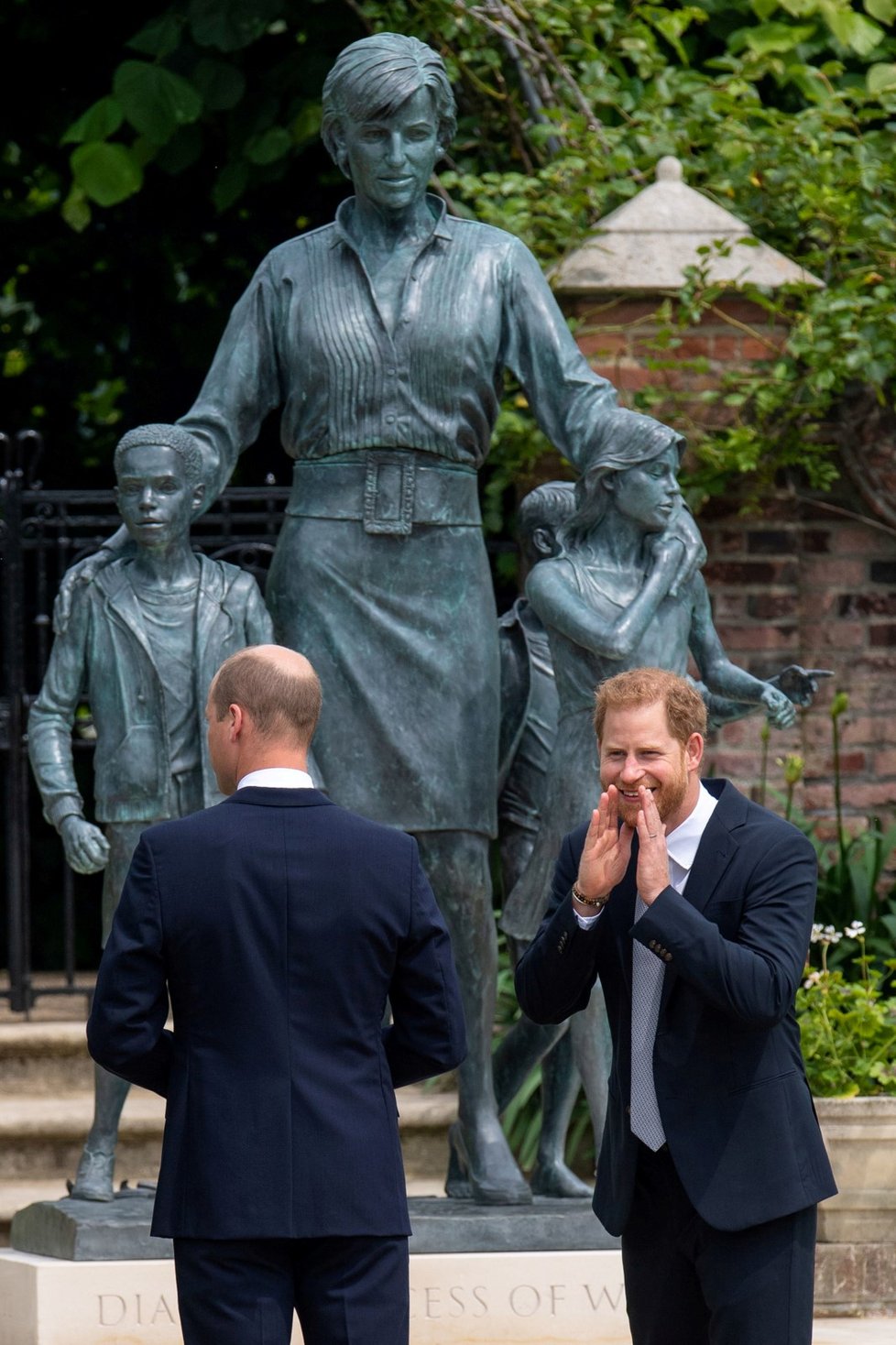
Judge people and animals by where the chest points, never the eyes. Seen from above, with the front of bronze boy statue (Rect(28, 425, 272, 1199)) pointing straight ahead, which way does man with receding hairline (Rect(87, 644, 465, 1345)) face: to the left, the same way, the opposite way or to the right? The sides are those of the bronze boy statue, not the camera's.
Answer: the opposite way

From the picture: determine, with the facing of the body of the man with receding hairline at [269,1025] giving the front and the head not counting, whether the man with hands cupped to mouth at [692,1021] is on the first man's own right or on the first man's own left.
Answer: on the first man's own right

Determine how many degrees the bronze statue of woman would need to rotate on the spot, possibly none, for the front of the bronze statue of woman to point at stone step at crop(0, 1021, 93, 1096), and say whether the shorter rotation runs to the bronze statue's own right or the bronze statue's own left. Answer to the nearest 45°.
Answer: approximately 135° to the bronze statue's own right

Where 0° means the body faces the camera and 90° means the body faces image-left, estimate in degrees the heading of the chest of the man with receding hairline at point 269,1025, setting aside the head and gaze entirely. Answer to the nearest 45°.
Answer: approximately 180°

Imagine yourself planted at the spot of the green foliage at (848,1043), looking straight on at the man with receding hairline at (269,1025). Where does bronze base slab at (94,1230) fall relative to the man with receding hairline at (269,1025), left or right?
right

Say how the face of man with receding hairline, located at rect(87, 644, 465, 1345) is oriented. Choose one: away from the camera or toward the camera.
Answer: away from the camera

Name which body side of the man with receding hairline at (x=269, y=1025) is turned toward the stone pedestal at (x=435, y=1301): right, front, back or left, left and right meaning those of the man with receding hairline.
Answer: front

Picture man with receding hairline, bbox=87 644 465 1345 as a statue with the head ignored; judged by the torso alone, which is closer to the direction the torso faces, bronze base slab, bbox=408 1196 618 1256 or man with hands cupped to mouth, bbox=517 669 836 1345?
the bronze base slab

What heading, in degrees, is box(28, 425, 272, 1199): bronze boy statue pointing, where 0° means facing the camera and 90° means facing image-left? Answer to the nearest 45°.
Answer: approximately 0°

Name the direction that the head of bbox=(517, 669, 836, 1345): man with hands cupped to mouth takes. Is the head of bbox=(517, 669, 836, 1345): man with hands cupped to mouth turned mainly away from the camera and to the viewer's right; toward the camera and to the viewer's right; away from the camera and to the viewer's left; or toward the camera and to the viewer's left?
toward the camera and to the viewer's left

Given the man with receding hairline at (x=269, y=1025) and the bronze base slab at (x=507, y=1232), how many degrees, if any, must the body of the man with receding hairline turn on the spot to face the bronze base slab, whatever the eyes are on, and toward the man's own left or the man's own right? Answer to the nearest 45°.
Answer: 0° — they already face it

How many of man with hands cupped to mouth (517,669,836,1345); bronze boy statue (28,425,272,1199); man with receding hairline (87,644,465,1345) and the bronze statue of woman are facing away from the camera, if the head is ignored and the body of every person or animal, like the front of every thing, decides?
1

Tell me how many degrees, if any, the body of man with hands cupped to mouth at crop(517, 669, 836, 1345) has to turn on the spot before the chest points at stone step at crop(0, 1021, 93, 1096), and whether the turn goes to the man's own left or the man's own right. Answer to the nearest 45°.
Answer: approximately 90° to the man's own right

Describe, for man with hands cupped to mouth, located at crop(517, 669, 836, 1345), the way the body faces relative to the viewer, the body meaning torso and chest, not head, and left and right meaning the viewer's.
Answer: facing the viewer and to the left of the viewer

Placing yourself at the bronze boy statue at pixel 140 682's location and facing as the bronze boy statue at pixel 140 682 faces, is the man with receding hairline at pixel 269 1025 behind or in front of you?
in front
